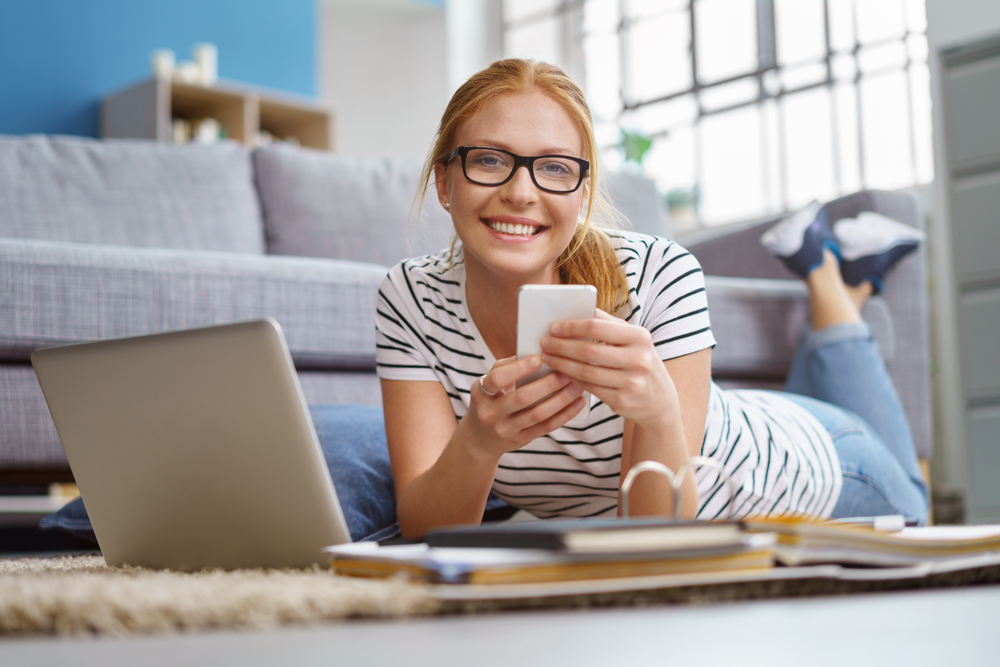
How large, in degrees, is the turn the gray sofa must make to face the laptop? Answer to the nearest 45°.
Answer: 0° — it already faces it

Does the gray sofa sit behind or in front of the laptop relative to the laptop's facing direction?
in front

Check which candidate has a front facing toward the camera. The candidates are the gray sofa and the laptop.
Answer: the gray sofa

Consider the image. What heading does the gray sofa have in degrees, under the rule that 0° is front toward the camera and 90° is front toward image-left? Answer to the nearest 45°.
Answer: approximately 0°

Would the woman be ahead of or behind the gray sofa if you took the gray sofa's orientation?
ahead

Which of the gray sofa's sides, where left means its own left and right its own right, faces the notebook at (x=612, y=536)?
front

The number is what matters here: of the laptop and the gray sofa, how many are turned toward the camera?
1

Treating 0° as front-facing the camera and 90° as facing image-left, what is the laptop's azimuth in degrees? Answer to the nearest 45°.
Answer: approximately 225°
